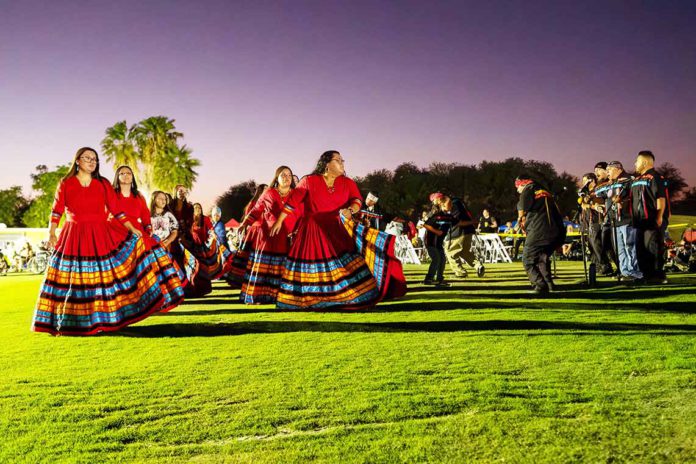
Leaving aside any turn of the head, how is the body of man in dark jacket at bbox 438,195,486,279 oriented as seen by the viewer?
to the viewer's left

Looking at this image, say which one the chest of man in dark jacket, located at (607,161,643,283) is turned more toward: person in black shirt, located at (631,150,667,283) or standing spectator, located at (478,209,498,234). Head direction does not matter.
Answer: the standing spectator

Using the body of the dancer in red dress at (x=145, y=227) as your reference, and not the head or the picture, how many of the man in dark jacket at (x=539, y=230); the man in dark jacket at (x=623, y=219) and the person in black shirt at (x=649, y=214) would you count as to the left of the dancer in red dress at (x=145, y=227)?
3

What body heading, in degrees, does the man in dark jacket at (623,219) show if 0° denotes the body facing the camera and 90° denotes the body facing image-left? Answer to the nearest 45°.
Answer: approximately 90°

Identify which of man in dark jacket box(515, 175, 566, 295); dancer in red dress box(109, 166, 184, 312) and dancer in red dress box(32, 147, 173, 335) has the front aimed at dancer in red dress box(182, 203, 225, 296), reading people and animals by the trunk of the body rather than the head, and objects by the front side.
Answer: the man in dark jacket

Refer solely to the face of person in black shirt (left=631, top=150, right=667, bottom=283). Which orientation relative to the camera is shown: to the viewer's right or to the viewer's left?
to the viewer's left

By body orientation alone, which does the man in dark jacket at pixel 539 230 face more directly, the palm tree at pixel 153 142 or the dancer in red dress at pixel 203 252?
the dancer in red dress

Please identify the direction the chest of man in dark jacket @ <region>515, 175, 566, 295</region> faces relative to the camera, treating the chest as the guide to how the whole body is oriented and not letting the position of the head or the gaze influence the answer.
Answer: to the viewer's left

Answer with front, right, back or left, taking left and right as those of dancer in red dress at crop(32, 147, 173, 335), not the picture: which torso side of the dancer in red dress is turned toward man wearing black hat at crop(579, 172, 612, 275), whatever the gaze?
left

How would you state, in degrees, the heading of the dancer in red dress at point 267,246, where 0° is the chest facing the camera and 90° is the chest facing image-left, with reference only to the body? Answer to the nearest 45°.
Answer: approximately 315°

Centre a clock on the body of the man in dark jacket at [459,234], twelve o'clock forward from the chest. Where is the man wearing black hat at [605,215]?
The man wearing black hat is roughly at 7 o'clock from the man in dark jacket.

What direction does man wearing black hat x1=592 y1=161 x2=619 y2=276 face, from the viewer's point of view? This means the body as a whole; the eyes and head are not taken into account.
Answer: to the viewer's left
